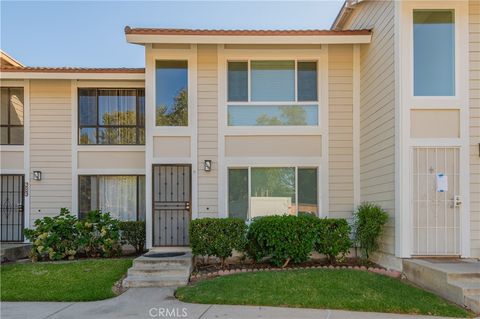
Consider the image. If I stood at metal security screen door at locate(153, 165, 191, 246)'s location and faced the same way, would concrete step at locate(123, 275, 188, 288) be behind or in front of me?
in front

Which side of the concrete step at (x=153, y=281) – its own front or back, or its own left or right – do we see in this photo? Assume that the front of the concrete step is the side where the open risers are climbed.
front

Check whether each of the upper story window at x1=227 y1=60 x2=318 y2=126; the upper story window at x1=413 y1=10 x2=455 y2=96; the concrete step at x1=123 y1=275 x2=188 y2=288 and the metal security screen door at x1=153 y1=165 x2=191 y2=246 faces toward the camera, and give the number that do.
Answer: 4

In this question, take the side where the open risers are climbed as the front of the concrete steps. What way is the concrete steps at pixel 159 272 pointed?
toward the camera

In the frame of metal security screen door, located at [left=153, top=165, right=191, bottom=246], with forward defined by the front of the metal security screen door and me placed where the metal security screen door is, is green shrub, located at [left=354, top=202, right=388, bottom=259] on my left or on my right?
on my left

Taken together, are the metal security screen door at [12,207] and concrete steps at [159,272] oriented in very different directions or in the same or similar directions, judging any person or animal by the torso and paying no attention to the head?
same or similar directions

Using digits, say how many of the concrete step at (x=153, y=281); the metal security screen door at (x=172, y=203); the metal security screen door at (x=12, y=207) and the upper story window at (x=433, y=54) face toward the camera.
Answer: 4

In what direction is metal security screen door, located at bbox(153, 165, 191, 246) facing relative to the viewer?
toward the camera

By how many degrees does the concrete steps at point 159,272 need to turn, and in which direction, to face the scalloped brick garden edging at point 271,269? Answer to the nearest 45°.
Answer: approximately 90° to its left

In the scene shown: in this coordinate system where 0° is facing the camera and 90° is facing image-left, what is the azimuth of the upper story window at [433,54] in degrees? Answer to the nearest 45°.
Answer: approximately 0°

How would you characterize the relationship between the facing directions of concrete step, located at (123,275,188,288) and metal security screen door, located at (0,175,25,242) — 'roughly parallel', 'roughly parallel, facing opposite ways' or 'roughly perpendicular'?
roughly parallel

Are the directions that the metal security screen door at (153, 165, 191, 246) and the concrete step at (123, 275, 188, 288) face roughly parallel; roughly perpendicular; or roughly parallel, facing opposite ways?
roughly parallel
